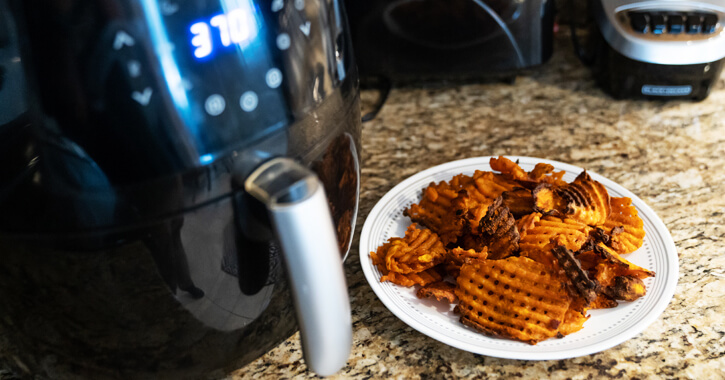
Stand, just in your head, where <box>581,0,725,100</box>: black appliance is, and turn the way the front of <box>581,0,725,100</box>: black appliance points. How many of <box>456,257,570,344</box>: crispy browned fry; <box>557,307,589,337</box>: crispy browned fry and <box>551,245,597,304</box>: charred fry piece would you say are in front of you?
3

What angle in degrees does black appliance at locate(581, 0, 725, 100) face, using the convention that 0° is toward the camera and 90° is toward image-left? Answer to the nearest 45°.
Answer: approximately 0°

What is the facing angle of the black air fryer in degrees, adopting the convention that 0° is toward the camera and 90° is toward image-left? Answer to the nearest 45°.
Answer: approximately 315°
